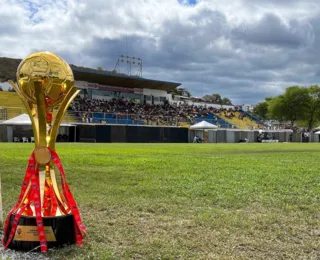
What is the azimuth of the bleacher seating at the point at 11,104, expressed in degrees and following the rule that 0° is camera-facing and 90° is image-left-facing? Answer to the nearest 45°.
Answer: approximately 315°

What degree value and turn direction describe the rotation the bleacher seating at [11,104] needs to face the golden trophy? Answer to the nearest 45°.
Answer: approximately 45° to its right

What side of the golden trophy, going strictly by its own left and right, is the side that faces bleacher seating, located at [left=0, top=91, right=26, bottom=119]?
back

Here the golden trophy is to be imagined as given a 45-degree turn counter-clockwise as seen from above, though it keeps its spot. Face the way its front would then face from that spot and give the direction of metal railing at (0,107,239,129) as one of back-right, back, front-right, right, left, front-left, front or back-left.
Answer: back-left

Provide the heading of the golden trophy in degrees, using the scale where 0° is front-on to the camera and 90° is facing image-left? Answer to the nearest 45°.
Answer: approximately 0°
